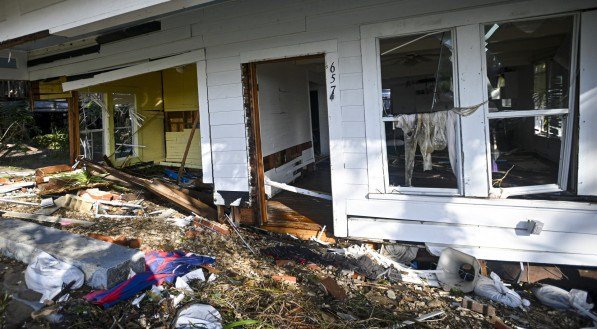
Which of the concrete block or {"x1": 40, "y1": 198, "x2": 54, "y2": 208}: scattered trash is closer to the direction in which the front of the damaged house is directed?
the concrete block

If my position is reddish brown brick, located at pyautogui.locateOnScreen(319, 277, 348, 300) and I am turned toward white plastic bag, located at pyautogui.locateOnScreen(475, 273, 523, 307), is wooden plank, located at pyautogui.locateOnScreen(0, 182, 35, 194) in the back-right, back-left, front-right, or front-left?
back-left

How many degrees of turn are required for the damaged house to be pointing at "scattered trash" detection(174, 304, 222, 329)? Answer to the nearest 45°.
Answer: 0° — it already faces it

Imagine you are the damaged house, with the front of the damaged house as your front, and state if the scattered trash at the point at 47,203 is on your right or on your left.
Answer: on your right

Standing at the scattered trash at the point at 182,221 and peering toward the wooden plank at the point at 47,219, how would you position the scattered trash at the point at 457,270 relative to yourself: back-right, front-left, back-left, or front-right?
back-left

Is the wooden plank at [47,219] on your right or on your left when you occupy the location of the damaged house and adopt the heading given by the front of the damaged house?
on your right

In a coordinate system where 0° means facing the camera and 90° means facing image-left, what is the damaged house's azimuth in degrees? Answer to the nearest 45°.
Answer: approximately 45°

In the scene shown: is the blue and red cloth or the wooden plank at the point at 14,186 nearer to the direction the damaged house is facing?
the blue and red cloth

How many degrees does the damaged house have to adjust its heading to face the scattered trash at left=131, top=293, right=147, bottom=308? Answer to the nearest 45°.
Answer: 0° — it already faces it
